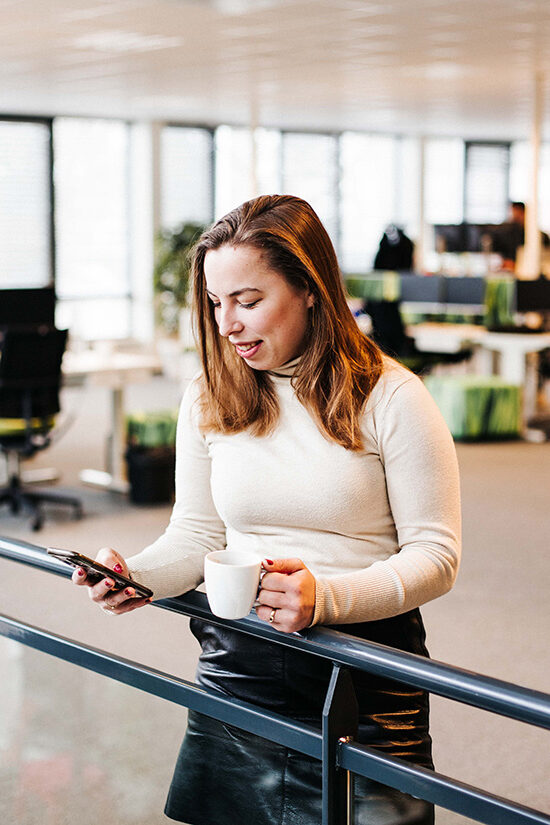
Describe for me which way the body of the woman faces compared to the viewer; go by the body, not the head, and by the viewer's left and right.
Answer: facing the viewer and to the left of the viewer

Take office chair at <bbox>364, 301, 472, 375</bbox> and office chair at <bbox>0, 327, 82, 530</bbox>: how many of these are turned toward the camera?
0

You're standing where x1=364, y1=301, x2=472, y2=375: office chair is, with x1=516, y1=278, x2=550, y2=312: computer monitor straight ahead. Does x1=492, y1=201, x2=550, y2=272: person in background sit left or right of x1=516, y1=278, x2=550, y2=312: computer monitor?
left

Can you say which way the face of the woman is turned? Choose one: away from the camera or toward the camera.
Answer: toward the camera

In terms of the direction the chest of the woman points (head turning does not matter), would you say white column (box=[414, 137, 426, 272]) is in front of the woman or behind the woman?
behind

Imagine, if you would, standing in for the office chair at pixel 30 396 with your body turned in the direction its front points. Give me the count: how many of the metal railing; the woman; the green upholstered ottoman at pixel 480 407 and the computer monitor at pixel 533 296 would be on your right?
2

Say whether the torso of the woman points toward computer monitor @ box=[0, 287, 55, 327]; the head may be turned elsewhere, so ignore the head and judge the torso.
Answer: no

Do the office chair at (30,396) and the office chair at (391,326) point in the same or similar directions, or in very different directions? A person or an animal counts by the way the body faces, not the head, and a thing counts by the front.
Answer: very different directions
